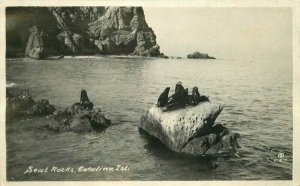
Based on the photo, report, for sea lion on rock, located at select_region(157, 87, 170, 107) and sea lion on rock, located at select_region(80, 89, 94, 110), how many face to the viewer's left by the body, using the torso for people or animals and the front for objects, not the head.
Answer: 1

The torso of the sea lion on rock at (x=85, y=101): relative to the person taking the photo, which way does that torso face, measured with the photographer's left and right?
facing to the left of the viewer
